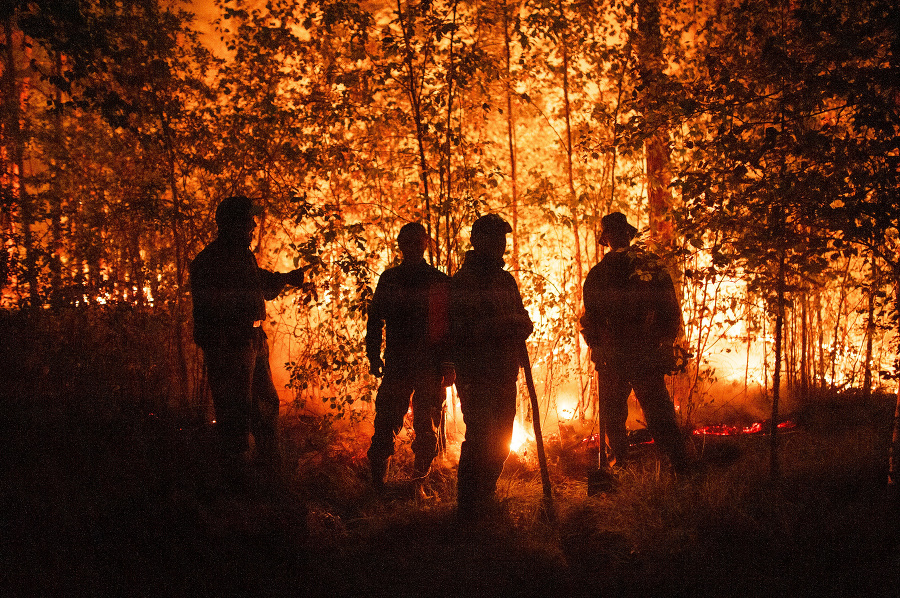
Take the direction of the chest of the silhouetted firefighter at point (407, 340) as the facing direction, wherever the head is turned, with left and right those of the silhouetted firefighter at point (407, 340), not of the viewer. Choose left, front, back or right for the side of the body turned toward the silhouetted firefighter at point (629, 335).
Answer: right

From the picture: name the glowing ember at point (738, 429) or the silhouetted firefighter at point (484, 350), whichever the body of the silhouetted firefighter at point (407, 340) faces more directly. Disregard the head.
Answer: the glowing ember

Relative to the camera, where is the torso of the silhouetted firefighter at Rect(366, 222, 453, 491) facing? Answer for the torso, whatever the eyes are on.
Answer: away from the camera

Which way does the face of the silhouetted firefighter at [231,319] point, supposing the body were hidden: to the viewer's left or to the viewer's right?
to the viewer's right

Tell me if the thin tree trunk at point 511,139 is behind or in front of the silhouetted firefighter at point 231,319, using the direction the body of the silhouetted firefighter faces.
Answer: in front

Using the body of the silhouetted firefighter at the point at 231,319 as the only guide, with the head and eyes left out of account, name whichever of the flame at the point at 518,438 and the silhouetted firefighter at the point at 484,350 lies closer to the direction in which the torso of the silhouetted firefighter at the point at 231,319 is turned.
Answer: the flame

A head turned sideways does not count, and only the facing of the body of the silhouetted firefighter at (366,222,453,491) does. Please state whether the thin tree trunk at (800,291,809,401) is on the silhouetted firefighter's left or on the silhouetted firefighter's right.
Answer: on the silhouetted firefighter's right

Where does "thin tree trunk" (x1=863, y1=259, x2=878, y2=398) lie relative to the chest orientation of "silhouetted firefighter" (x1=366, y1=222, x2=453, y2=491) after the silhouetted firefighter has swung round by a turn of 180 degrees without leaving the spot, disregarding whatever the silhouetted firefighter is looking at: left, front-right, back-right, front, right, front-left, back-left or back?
left

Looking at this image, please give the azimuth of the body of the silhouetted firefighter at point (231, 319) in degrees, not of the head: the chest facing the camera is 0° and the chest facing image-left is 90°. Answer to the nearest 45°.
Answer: approximately 225°

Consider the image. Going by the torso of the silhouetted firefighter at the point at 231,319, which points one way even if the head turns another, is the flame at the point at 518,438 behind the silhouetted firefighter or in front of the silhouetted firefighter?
in front
